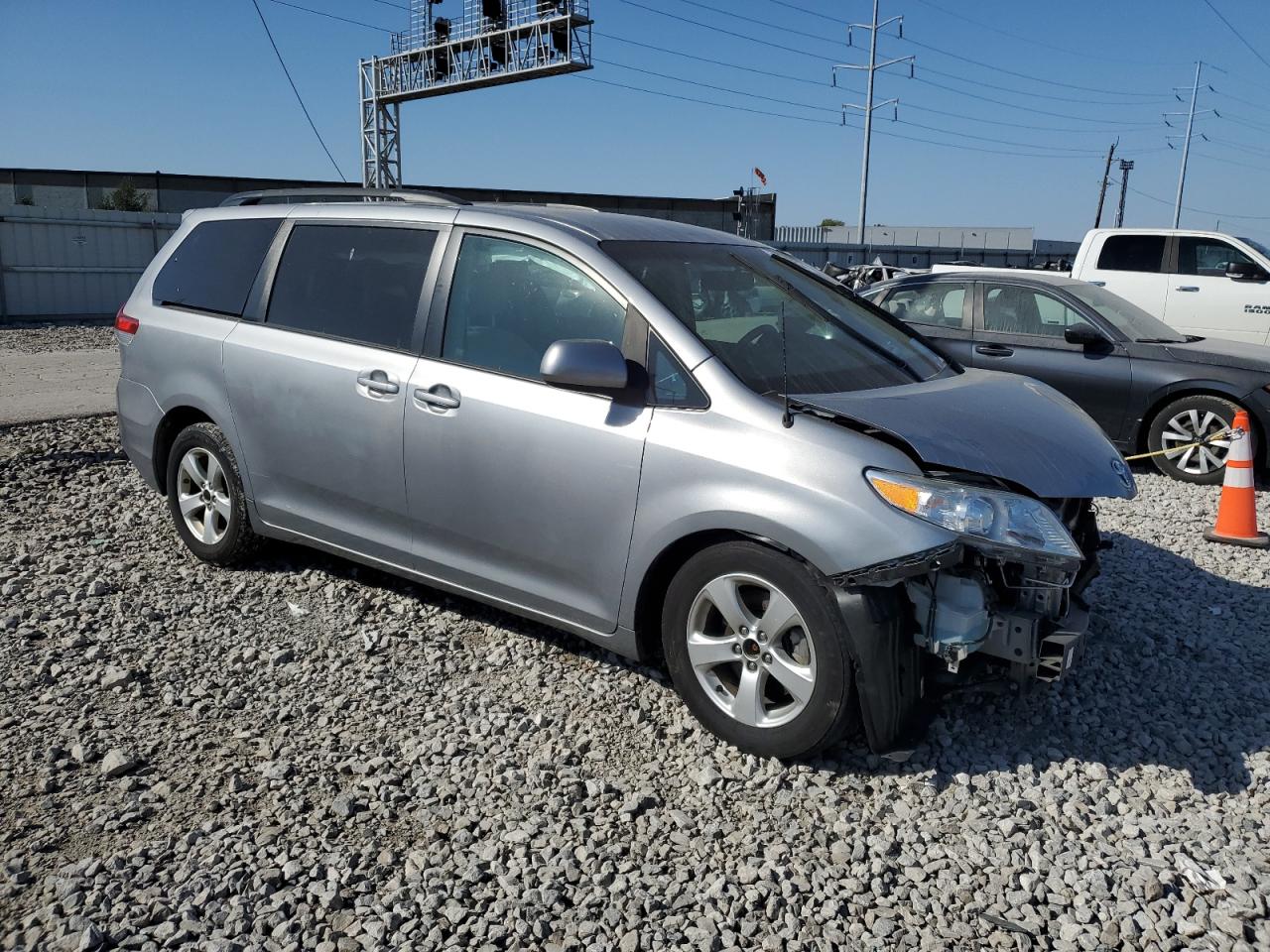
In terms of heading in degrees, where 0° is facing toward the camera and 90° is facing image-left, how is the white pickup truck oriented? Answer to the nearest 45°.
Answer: approximately 270°

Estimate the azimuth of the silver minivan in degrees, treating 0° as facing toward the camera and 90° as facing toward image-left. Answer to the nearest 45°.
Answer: approximately 315°

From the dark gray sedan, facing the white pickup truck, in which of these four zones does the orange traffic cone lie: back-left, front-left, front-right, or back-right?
back-right

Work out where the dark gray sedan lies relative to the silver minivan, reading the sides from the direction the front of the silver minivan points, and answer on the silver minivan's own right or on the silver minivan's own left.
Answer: on the silver minivan's own left

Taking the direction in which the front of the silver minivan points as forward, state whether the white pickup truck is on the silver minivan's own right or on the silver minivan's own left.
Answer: on the silver minivan's own left

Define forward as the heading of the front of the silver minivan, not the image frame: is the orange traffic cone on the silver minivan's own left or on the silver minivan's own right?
on the silver minivan's own left

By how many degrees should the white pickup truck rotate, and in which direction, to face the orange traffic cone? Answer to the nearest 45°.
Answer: approximately 90° to its right

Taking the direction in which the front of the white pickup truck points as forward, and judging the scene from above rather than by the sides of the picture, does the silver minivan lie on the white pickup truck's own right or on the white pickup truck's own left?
on the white pickup truck's own right

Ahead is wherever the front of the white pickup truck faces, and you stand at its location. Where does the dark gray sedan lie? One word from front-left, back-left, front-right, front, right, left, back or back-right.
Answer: right

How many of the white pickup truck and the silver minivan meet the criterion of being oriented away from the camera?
0
